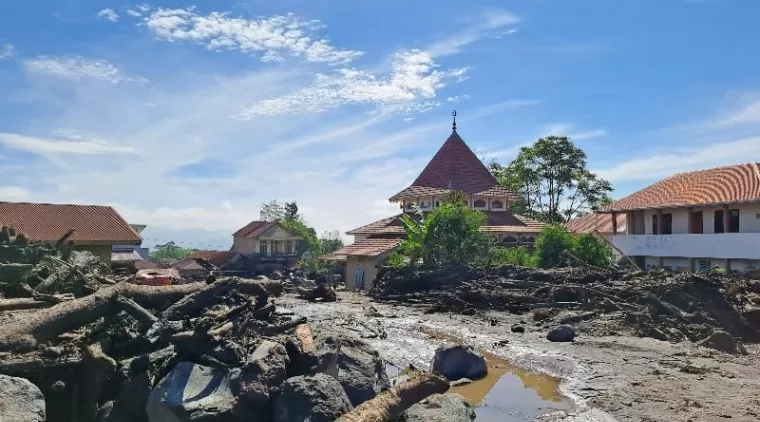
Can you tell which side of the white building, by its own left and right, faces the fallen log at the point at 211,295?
front

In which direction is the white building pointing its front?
toward the camera

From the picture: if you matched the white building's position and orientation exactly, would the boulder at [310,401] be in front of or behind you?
in front

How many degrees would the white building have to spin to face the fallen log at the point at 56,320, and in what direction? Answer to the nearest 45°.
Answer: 0° — it already faces it

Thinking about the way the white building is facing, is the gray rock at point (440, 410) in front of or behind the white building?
in front

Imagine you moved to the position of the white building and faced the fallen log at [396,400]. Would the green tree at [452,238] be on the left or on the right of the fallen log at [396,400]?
right

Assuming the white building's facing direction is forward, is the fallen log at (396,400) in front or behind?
in front

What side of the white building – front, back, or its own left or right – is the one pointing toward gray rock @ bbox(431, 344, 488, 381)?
front
